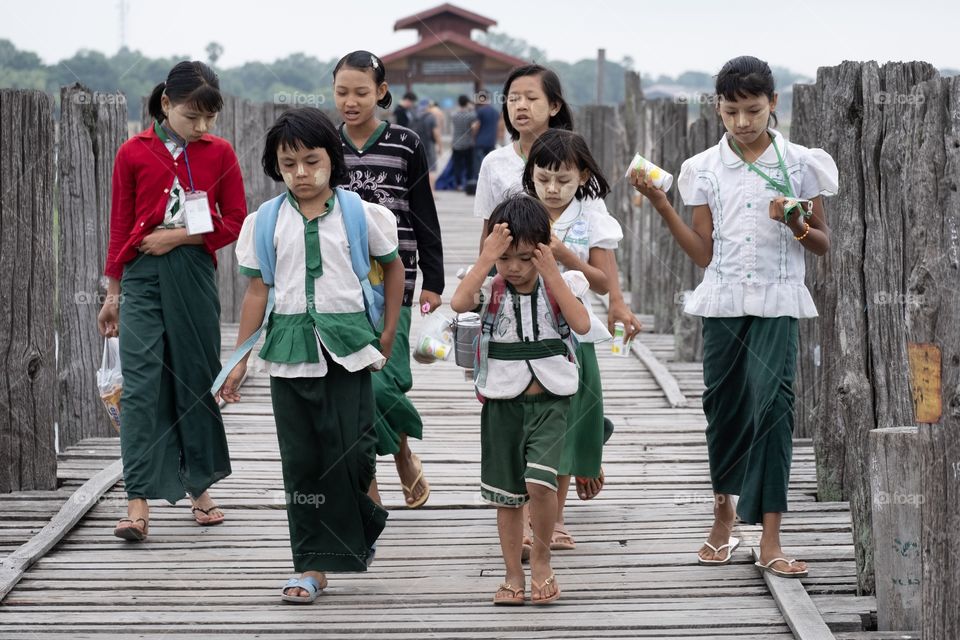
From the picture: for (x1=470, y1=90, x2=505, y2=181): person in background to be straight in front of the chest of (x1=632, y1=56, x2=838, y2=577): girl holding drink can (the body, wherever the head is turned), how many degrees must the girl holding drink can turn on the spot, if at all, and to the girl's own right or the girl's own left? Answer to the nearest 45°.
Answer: approximately 180°

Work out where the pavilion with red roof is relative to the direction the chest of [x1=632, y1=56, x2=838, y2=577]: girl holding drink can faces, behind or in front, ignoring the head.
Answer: behind

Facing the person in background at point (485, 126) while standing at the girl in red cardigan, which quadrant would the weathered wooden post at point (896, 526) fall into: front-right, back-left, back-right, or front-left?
back-right

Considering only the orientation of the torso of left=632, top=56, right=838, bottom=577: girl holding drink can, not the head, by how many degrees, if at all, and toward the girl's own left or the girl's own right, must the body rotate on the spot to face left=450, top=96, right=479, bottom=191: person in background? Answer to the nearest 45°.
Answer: approximately 180°

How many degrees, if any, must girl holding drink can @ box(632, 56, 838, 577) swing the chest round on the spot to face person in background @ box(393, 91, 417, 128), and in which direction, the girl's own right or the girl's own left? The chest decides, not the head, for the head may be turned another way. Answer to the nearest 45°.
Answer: approximately 180°

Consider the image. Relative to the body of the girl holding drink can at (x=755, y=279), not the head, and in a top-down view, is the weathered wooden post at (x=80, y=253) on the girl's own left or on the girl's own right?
on the girl's own right

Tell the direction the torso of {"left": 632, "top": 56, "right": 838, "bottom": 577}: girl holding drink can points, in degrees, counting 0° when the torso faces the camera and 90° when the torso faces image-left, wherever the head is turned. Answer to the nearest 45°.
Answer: approximately 0°
